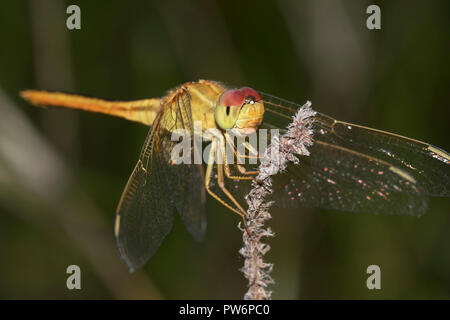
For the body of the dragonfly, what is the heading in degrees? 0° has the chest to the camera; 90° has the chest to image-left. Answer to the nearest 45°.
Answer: approximately 315°
